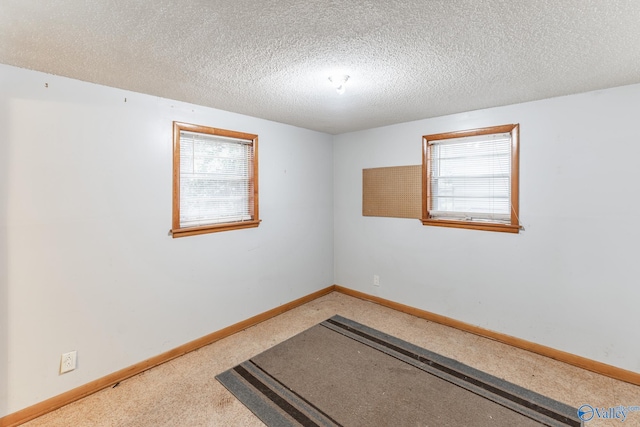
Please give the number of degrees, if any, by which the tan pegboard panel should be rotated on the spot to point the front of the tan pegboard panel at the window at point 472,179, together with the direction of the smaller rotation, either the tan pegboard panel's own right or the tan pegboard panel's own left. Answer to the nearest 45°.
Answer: approximately 90° to the tan pegboard panel's own left

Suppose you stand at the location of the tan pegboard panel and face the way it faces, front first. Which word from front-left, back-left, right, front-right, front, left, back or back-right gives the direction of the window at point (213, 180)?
front

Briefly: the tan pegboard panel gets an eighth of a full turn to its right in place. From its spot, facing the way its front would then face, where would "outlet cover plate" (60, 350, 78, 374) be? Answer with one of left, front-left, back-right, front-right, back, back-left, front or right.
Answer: front-left

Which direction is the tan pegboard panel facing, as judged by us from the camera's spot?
facing the viewer and to the left of the viewer
